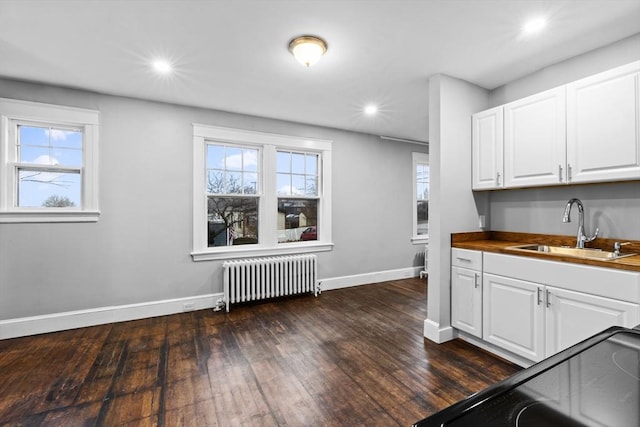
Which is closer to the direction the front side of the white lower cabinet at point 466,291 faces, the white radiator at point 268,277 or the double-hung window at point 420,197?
the white radiator

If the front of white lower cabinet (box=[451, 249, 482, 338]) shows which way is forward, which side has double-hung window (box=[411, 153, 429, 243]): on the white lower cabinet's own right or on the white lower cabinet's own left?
on the white lower cabinet's own right

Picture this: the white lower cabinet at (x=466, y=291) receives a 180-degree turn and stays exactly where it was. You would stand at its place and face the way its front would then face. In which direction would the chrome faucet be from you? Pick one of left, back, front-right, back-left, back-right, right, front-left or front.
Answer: front-right

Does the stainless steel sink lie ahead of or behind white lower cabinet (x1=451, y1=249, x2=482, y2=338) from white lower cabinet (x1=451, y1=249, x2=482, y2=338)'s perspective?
behind

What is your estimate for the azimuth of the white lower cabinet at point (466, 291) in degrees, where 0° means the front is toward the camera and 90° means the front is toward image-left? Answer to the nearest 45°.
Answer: approximately 45°
